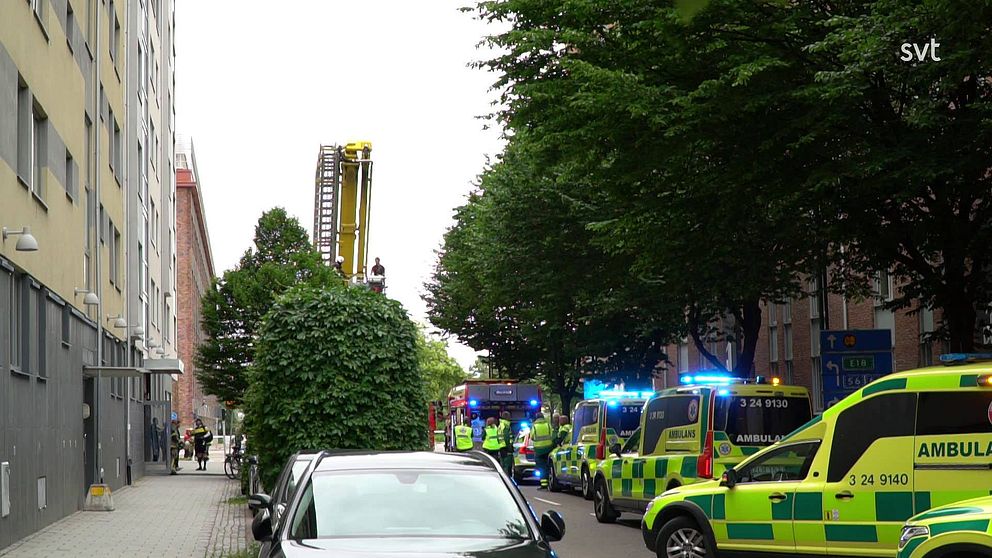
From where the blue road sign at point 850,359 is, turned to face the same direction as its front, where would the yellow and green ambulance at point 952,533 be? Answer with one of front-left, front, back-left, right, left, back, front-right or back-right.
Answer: front

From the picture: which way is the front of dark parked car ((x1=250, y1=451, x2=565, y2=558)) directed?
toward the camera

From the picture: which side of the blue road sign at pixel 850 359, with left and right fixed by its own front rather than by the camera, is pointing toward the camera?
front

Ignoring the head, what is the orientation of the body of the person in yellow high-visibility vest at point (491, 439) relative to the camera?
away from the camera

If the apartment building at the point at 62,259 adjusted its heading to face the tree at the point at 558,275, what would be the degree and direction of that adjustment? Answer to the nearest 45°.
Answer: approximately 45° to its left

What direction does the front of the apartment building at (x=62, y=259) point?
to the viewer's right

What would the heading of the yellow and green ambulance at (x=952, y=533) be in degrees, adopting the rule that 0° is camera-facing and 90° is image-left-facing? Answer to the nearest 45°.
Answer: approximately 90°

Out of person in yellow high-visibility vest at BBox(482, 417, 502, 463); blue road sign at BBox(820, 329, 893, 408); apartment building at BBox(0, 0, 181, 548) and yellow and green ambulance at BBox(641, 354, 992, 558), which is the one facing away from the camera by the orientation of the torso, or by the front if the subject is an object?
the person in yellow high-visibility vest
